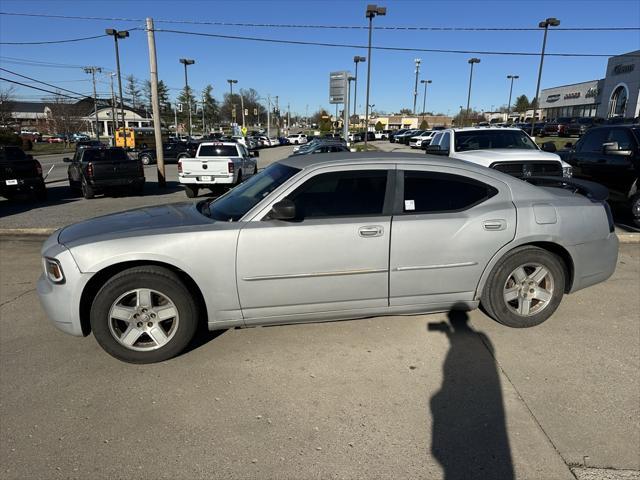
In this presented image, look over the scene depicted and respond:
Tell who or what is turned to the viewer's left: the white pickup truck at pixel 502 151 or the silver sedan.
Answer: the silver sedan

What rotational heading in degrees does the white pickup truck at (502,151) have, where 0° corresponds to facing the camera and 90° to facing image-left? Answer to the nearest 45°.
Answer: approximately 315°

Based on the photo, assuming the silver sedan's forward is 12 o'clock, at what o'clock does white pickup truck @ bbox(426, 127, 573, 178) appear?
The white pickup truck is roughly at 4 o'clock from the silver sedan.

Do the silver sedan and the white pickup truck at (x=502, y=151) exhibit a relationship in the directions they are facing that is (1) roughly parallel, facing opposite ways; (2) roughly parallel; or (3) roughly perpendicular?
roughly perpendicular

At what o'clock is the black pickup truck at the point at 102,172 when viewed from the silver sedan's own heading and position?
The black pickup truck is roughly at 2 o'clock from the silver sedan.

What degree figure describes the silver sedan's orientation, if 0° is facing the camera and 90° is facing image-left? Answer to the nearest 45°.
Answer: approximately 90°

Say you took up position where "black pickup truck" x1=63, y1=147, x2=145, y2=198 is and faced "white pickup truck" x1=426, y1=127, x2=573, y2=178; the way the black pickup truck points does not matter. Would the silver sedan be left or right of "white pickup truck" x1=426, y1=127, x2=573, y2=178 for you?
right

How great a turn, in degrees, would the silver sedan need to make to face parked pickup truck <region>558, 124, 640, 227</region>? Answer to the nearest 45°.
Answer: approximately 135° to its right
